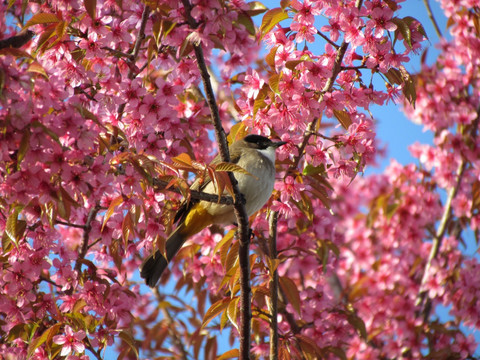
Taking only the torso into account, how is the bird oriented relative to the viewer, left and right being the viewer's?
facing to the right of the viewer
